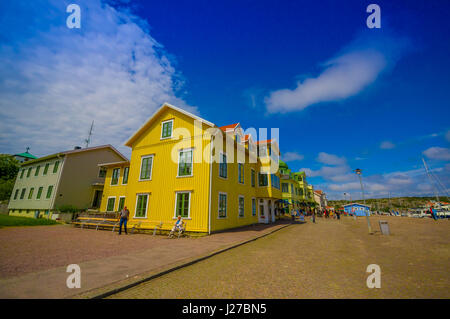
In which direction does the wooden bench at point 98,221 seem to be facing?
toward the camera

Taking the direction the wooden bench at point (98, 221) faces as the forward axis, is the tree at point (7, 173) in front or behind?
behind

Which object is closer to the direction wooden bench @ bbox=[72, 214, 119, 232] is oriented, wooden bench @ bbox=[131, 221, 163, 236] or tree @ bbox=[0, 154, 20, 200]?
the wooden bench

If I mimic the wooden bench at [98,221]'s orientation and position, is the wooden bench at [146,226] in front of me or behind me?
in front
